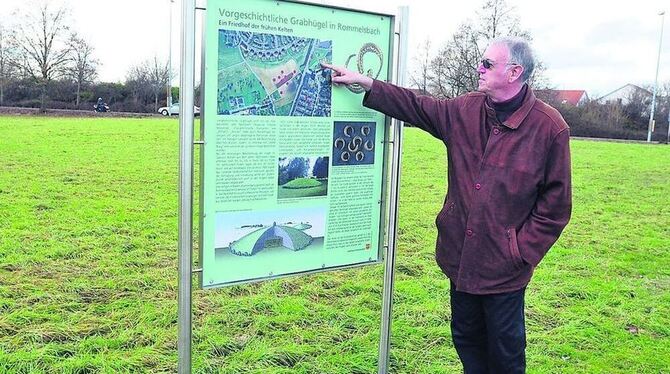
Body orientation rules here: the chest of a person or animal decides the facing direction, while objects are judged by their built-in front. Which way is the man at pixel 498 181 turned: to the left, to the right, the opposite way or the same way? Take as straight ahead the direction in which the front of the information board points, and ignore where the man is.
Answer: to the right

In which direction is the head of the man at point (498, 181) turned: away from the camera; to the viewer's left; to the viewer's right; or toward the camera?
to the viewer's left

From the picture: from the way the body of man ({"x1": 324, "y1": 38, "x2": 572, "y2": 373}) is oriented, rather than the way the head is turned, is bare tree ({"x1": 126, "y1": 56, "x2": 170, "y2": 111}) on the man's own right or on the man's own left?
on the man's own right

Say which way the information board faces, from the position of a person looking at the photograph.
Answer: facing the viewer and to the right of the viewer

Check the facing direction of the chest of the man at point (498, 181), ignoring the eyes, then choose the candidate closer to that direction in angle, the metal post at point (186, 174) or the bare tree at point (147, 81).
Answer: the metal post

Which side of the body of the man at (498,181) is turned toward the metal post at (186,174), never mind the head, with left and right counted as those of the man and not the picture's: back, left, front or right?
front

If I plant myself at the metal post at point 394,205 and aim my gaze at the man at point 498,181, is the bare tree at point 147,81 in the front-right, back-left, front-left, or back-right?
back-left

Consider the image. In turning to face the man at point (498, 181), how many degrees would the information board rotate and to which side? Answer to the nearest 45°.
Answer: approximately 45° to its left

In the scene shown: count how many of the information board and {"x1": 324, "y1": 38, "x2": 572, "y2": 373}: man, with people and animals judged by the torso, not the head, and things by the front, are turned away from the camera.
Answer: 0

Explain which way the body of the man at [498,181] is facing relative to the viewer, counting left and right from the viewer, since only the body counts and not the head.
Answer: facing the viewer and to the left of the viewer
